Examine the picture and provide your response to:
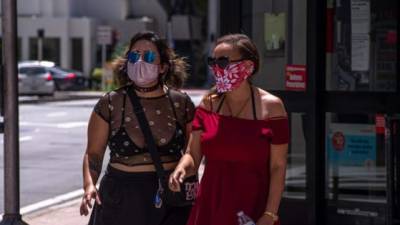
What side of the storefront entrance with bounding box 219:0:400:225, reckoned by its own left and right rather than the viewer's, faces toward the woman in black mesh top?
front

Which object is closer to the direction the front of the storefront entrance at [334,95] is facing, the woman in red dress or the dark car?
the woman in red dress

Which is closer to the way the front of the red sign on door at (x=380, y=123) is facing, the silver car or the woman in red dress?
the woman in red dress

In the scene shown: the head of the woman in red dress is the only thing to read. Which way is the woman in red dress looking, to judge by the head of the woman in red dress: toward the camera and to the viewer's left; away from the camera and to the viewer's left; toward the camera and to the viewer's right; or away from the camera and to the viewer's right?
toward the camera and to the viewer's left

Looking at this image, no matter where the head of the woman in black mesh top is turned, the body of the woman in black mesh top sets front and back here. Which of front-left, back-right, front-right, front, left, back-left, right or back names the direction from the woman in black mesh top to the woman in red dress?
front-left

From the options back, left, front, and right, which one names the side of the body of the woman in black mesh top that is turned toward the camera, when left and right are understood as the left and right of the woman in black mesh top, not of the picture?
front

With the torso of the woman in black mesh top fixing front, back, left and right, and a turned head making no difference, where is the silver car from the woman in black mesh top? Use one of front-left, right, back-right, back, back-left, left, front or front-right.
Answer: back
